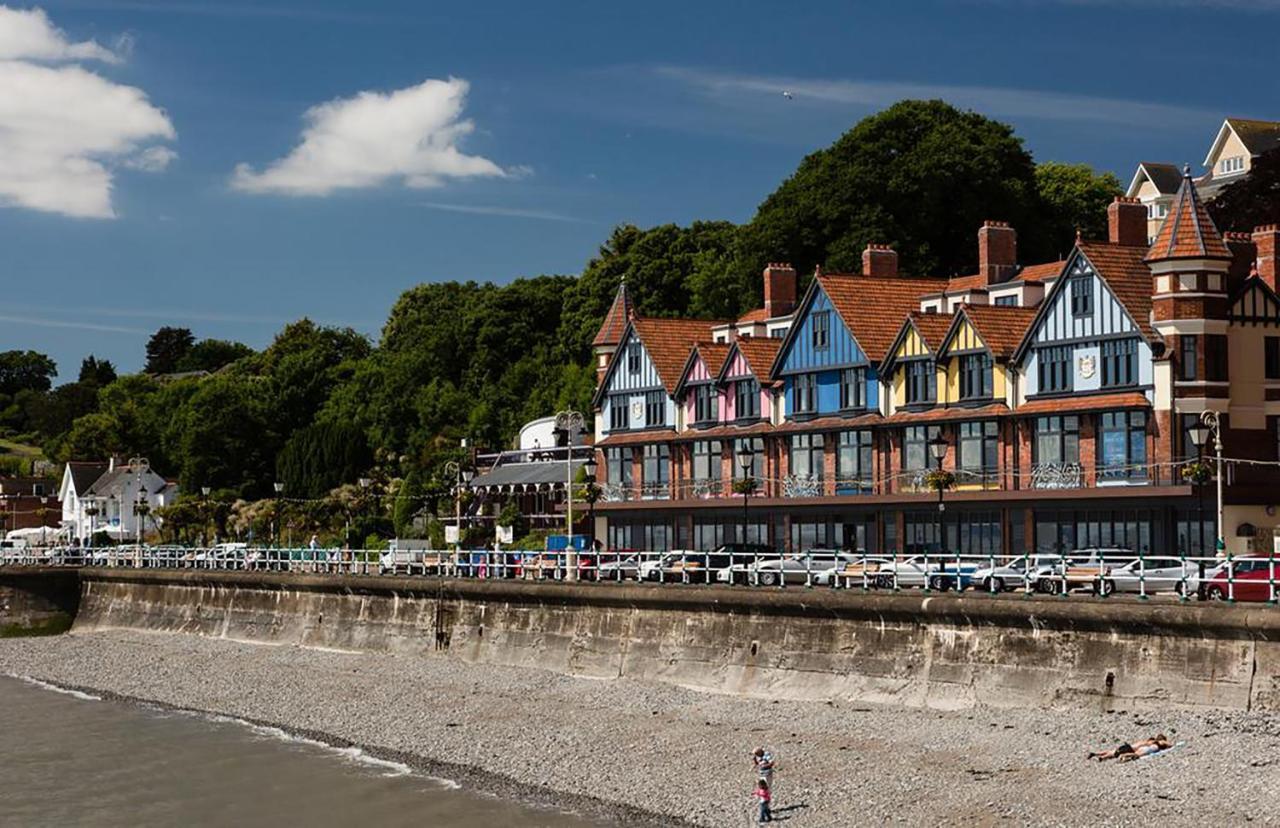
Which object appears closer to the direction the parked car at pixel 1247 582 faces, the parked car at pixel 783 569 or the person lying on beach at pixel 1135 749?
the parked car

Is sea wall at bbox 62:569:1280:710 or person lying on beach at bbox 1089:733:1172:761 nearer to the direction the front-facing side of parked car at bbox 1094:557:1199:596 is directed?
the sea wall

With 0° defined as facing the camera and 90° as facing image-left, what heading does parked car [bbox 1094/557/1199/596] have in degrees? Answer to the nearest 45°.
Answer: approximately 90°

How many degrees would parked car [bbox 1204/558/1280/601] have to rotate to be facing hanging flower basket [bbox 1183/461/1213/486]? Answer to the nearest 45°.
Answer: approximately 90° to its right

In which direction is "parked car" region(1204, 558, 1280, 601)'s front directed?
to the viewer's left

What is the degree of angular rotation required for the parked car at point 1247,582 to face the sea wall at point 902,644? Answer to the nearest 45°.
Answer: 0° — it already faces it

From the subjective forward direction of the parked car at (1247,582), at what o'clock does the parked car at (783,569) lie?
the parked car at (783,569) is roughly at 1 o'clock from the parked car at (1247,582).

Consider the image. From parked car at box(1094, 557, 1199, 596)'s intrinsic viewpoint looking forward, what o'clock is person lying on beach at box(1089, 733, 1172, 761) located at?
The person lying on beach is roughly at 9 o'clock from the parked car.
